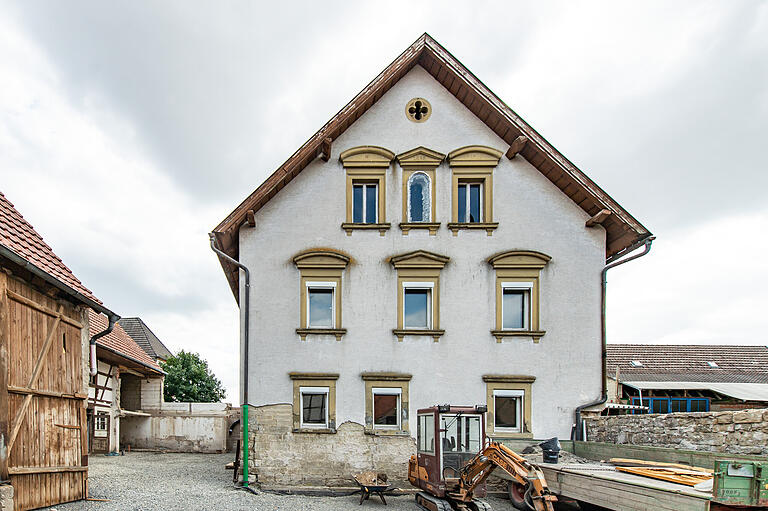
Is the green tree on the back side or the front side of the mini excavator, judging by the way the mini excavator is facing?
on the back side

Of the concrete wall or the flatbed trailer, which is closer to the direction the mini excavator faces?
the flatbed trailer

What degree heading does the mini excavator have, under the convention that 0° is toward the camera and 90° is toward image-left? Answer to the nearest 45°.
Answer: approximately 315°

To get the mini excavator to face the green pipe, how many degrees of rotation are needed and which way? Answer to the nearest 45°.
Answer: approximately 180°

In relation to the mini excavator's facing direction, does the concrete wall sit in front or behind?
behind

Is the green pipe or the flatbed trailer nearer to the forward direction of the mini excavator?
the flatbed trailer
